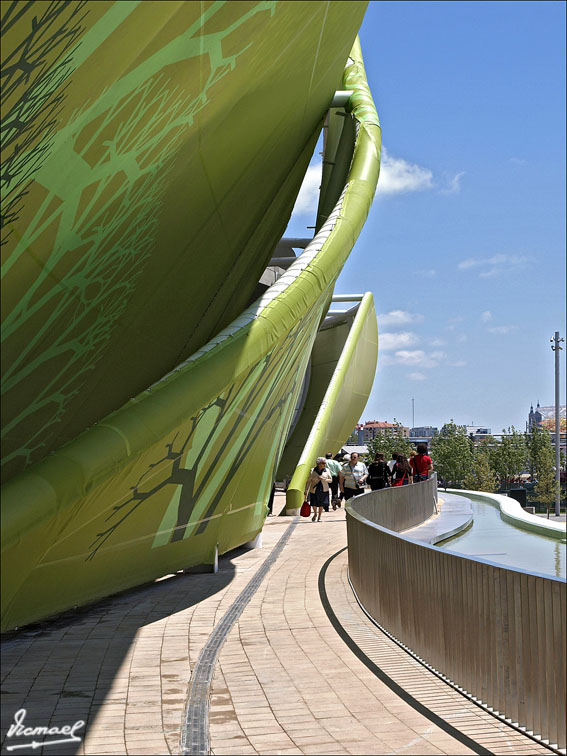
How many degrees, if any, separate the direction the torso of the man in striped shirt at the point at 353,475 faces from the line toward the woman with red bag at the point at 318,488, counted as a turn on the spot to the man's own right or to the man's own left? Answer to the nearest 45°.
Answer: approximately 45° to the man's own right

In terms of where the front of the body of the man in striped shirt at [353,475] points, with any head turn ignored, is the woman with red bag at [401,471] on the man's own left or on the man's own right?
on the man's own left

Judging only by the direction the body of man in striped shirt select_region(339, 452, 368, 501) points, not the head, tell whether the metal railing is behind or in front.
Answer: in front

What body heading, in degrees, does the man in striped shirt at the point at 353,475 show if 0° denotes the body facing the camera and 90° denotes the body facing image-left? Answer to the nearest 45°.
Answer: approximately 0°

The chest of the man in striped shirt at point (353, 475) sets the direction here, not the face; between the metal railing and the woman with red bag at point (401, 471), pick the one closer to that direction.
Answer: the metal railing
